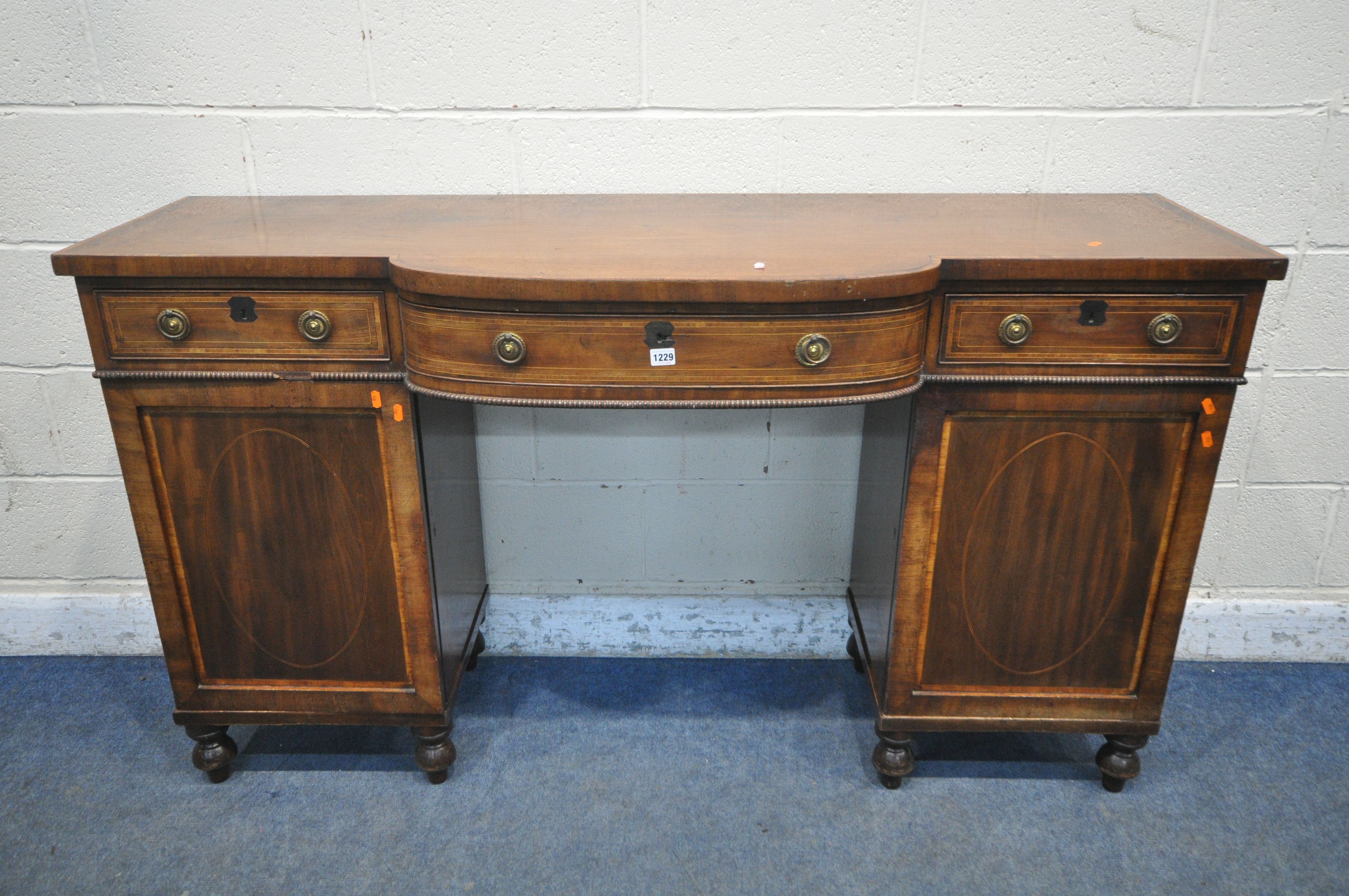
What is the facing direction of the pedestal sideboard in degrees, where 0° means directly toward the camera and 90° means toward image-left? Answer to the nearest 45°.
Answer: approximately 0°
